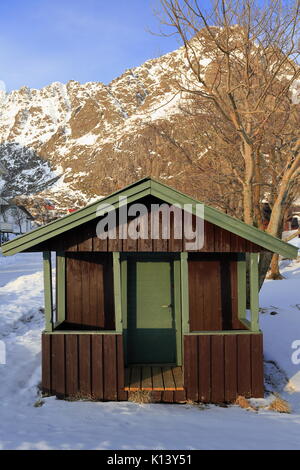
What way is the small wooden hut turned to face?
toward the camera
